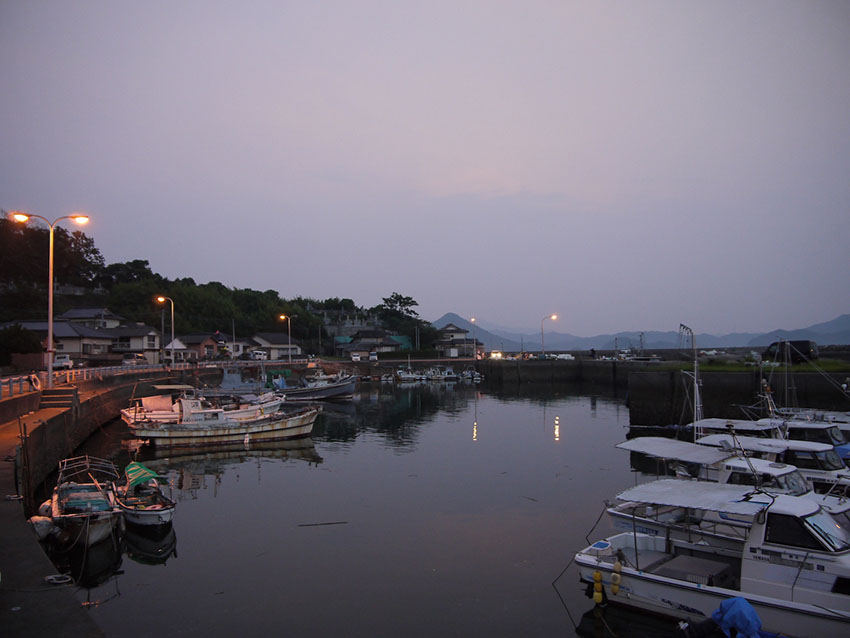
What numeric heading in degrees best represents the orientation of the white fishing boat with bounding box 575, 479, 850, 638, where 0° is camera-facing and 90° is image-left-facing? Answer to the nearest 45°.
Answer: approximately 315°

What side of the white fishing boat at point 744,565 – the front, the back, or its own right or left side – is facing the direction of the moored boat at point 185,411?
back

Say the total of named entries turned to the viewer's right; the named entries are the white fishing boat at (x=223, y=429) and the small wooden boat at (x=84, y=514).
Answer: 1

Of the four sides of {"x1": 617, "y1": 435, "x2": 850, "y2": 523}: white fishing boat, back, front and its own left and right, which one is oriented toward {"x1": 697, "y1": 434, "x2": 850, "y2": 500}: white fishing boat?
left

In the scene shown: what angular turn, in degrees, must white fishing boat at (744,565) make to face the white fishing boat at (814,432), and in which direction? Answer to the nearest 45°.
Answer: approximately 135° to its left

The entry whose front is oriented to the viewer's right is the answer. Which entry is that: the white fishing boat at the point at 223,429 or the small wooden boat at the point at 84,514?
the white fishing boat

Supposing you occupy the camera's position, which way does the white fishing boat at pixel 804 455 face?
facing the viewer and to the right of the viewer

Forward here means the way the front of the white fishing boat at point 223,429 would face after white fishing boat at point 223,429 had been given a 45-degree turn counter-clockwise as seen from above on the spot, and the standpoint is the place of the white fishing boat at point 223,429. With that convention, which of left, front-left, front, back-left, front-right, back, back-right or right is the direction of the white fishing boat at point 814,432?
right

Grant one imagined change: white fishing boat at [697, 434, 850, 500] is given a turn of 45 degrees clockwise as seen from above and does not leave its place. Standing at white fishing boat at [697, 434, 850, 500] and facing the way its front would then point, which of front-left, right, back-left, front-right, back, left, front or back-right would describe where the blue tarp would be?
front

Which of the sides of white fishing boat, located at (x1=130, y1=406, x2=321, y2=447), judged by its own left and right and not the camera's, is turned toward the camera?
right
